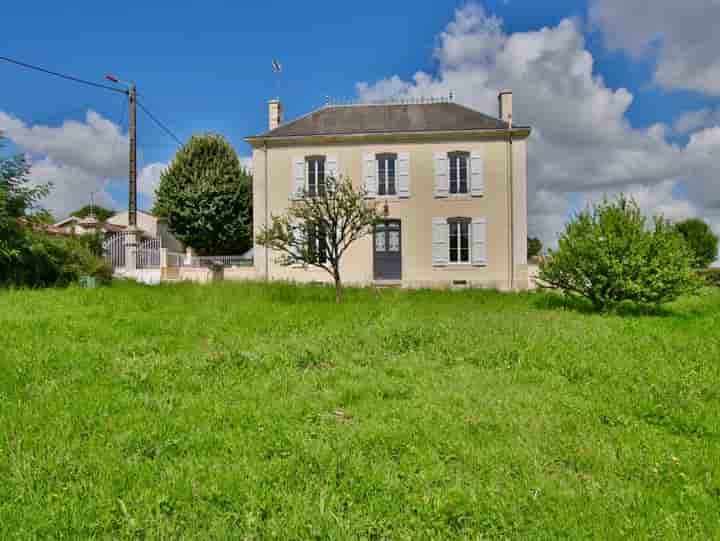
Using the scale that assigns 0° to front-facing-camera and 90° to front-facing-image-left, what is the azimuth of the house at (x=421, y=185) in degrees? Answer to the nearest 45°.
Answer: approximately 0°

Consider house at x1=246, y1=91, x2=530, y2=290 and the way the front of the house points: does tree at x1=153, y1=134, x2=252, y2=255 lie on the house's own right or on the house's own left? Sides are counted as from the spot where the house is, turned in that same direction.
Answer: on the house's own right

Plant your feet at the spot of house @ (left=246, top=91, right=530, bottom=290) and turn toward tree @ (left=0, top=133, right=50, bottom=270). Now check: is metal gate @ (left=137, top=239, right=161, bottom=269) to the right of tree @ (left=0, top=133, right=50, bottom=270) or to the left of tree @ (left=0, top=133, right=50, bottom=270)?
right

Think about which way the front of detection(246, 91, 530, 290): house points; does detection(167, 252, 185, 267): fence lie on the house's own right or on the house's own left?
on the house's own right

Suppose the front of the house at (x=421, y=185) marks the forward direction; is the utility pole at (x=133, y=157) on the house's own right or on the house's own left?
on the house's own right

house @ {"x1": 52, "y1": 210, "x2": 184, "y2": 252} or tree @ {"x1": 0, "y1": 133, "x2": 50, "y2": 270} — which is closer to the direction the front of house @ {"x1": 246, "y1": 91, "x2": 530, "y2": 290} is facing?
the tree

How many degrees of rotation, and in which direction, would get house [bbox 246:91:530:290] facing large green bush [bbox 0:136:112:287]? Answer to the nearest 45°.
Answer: approximately 45° to its right

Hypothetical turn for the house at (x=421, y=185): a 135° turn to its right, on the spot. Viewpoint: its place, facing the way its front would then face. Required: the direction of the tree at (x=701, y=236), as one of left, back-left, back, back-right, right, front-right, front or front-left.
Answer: right

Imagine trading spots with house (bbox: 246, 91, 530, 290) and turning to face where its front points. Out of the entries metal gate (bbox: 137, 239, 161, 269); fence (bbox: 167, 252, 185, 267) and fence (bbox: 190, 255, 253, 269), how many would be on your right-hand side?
3

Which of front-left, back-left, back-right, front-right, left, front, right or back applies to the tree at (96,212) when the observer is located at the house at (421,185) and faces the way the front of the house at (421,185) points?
back-right

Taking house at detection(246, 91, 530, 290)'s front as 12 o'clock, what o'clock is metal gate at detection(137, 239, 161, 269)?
The metal gate is roughly at 3 o'clock from the house.
